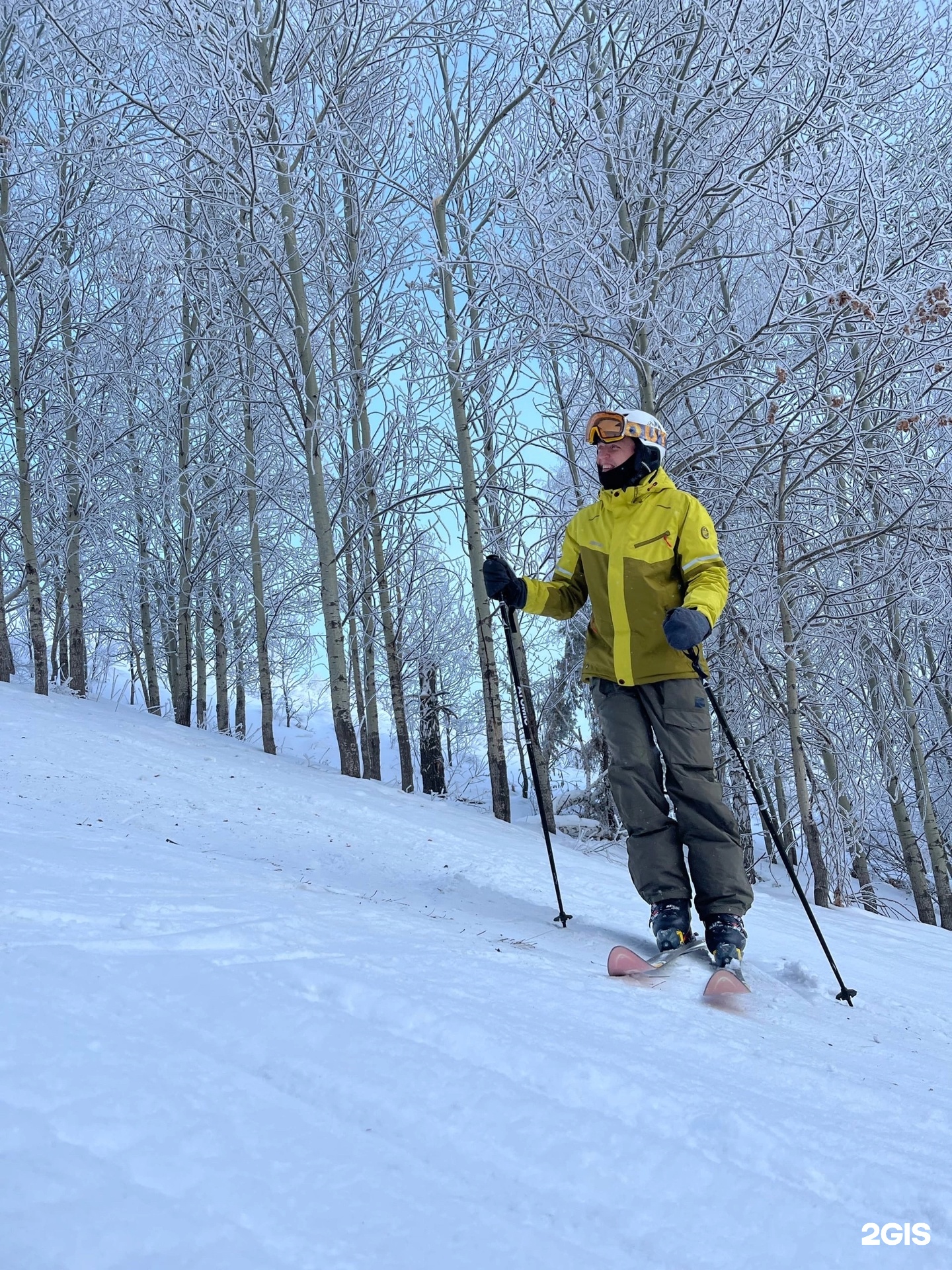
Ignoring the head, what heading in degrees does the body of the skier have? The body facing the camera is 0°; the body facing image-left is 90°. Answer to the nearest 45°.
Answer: approximately 45°

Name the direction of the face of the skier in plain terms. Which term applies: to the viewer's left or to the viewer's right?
to the viewer's left
